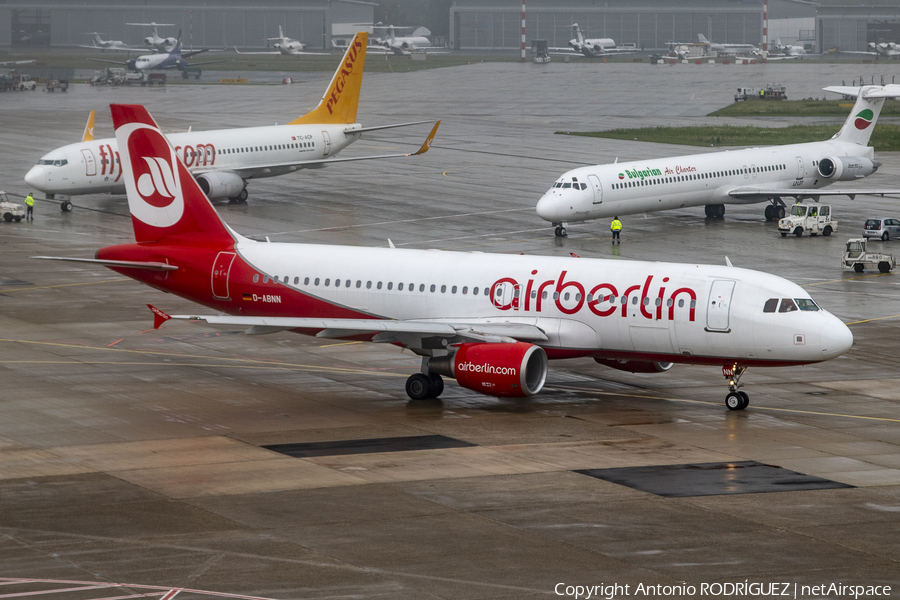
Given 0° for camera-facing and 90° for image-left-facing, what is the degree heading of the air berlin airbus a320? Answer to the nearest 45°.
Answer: approximately 315°
